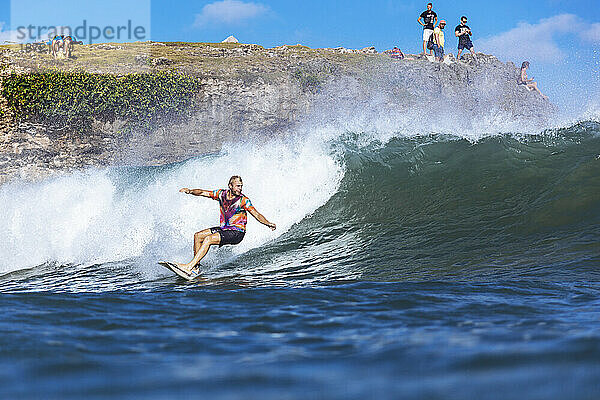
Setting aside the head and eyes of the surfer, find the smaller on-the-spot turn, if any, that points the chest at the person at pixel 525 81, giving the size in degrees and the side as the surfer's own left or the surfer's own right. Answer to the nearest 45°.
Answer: approximately 180°

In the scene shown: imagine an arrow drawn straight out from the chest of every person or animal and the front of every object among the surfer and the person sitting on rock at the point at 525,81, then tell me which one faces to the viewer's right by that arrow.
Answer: the person sitting on rock

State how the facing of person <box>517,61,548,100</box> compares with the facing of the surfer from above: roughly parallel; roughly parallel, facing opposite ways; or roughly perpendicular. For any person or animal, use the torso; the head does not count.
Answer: roughly perpendicular

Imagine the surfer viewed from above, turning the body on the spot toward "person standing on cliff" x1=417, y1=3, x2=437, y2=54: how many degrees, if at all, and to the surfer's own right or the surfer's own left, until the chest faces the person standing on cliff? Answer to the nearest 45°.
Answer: approximately 180°

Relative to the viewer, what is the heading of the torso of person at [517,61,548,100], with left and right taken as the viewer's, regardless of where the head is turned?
facing to the right of the viewer

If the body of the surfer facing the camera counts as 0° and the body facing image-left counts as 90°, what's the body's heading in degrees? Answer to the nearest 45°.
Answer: approximately 45°

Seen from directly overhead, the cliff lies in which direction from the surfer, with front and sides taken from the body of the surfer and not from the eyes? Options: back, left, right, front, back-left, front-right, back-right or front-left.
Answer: back-right
